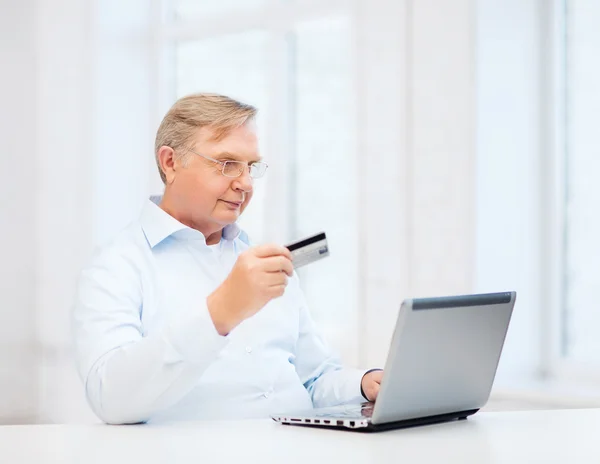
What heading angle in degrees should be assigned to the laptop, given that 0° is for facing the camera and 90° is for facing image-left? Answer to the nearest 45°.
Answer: approximately 135°

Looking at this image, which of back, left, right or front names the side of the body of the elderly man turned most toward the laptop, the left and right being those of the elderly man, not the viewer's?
front

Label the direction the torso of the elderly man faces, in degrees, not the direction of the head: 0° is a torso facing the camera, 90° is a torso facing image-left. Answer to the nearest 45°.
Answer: approximately 315°

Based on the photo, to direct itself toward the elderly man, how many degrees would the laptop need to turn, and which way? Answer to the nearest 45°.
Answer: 0° — it already faces them

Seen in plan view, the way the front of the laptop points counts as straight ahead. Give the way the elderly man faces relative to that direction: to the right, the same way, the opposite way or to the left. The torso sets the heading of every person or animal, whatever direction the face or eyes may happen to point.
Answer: the opposite way
